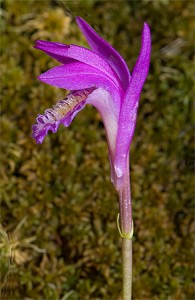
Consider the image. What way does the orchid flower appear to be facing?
to the viewer's left
